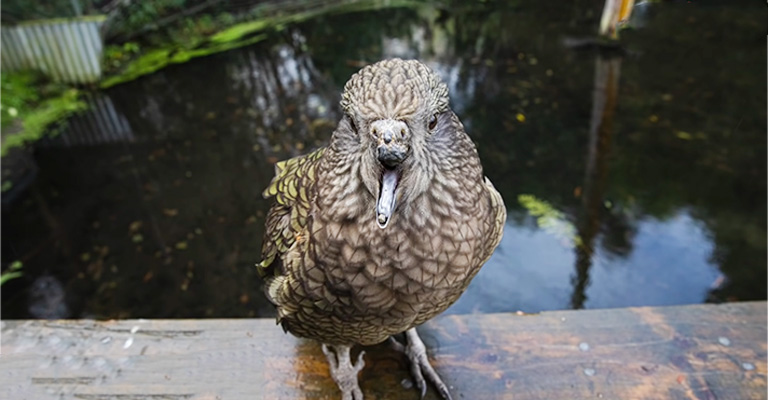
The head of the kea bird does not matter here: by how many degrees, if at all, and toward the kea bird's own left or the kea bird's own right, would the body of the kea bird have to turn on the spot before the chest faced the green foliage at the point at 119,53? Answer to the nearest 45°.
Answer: approximately 135° to the kea bird's own right

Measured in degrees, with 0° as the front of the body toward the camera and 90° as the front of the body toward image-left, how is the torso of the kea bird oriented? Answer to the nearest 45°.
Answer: approximately 0°

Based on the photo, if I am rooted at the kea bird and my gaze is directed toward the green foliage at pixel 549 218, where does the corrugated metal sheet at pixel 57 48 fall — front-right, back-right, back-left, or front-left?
front-left

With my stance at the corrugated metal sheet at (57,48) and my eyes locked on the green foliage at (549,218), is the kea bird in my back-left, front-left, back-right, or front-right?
front-right

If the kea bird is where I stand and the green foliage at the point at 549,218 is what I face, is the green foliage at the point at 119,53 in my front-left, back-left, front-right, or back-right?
front-left

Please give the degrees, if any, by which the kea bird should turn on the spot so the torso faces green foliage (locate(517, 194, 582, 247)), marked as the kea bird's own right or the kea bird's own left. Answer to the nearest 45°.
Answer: approximately 135° to the kea bird's own left

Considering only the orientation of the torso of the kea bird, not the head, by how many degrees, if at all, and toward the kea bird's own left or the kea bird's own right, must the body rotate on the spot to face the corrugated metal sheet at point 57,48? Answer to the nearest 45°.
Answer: approximately 135° to the kea bird's own right
